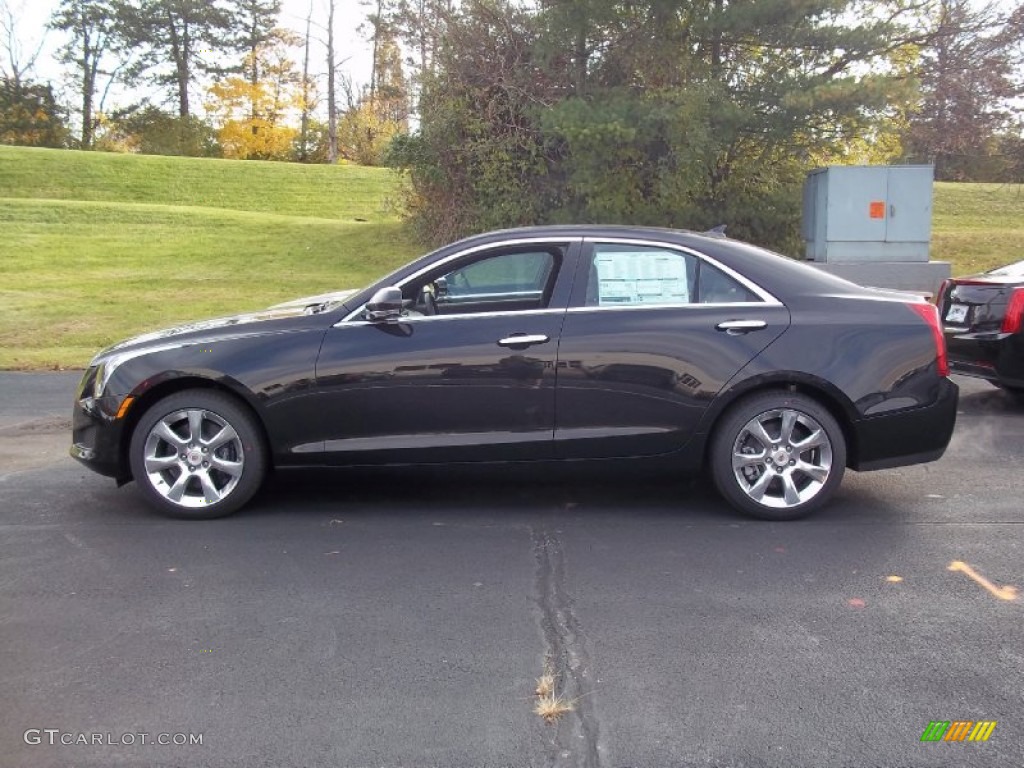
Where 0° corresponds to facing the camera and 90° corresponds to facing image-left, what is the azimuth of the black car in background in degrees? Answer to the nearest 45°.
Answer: approximately 225°

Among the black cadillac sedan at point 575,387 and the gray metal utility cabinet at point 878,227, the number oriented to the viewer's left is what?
1

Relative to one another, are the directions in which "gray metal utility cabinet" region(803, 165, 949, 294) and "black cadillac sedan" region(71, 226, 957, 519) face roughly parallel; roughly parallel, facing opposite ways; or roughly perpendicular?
roughly perpendicular

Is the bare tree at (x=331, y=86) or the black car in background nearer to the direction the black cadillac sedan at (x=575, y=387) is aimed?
the bare tree

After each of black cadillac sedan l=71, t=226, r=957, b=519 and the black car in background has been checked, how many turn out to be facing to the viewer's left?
1

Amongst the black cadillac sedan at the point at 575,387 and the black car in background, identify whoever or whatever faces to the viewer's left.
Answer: the black cadillac sedan

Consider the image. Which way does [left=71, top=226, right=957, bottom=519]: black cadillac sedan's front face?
to the viewer's left

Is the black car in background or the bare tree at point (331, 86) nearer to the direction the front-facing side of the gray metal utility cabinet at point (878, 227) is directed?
the black car in background

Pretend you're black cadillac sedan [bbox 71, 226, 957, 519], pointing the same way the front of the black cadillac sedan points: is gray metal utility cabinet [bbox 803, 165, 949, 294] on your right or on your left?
on your right

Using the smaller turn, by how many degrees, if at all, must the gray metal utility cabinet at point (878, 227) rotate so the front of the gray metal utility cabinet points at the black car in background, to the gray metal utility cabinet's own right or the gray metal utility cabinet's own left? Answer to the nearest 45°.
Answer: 0° — it already faces it
